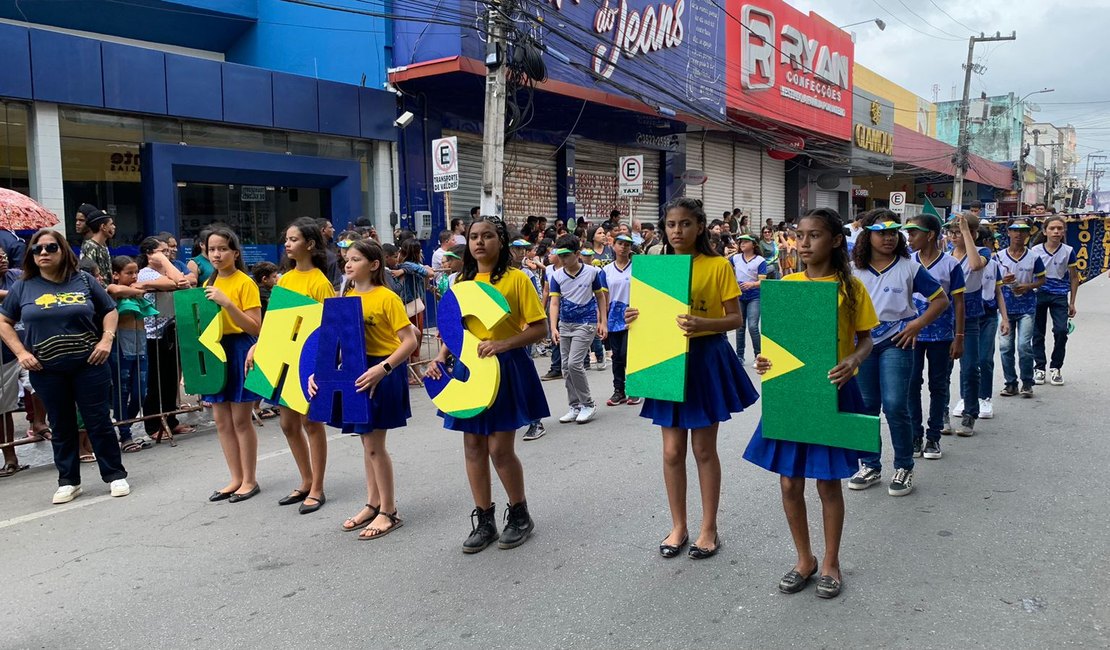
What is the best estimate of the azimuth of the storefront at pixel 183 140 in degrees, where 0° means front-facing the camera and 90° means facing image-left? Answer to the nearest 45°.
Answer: approximately 315°

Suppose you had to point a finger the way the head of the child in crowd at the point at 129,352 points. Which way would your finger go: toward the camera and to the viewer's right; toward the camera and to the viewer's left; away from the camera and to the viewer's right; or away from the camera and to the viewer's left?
toward the camera and to the viewer's right

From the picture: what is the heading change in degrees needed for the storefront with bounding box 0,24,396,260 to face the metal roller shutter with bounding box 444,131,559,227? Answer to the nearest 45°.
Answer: approximately 90° to its left

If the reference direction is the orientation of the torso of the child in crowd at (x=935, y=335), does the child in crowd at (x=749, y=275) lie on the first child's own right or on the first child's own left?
on the first child's own right

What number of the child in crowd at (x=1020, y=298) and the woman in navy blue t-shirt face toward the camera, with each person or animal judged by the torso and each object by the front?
2

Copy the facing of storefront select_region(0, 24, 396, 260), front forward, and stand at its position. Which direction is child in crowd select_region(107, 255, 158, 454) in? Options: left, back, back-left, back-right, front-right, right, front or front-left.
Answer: front-right

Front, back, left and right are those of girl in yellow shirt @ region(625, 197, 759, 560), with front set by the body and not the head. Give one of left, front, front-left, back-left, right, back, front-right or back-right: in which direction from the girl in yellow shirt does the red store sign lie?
back-right

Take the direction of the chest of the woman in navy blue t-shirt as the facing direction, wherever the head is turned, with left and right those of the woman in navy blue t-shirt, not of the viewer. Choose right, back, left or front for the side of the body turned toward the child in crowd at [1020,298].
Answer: left
